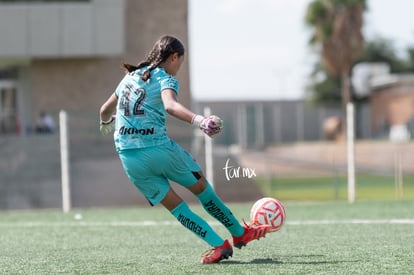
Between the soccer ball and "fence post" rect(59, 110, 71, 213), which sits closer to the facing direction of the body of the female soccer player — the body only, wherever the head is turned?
the soccer ball

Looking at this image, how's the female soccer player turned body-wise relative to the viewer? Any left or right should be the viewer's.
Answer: facing away from the viewer and to the right of the viewer

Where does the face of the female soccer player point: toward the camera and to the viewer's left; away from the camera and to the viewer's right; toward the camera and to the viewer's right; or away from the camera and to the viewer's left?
away from the camera and to the viewer's right

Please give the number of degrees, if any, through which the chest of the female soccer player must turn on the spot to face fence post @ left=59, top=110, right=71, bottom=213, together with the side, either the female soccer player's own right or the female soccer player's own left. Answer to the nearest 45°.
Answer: approximately 45° to the female soccer player's own left
